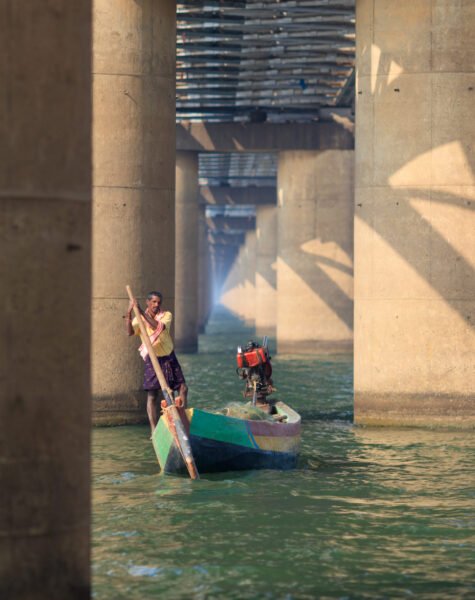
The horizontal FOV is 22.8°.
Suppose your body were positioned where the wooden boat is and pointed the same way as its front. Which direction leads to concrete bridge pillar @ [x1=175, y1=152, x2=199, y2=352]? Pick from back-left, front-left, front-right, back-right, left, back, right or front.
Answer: back-right

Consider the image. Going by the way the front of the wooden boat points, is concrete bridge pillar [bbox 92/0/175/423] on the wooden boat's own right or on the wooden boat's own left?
on the wooden boat's own right

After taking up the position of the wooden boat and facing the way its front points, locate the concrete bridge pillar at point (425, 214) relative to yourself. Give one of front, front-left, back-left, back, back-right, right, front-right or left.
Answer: back

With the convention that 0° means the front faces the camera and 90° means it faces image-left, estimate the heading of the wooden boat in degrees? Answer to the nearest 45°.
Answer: approximately 45°
